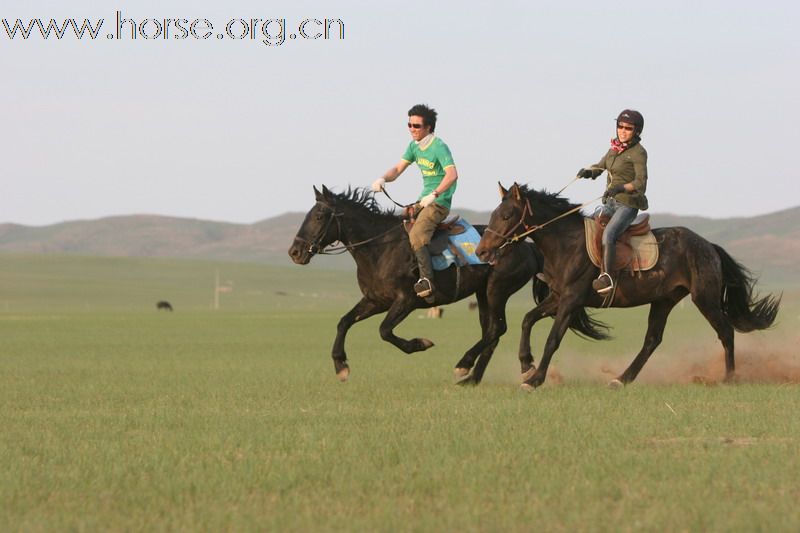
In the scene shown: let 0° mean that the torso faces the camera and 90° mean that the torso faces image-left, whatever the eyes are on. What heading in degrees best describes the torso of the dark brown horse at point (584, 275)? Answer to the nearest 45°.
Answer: approximately 90°

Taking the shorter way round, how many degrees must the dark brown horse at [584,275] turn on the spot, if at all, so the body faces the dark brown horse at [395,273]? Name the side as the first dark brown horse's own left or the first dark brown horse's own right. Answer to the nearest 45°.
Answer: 0° — it already faces it

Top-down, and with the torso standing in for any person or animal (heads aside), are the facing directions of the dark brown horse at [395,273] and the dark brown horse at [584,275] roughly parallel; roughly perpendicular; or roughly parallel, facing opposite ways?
roughly parallel

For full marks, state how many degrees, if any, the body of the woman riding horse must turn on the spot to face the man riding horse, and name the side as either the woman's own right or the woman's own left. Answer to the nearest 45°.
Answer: approximately 45° to the woman's own right

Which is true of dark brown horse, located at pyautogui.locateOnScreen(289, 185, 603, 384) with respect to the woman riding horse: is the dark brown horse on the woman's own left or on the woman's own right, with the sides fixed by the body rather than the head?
on the woman's own right

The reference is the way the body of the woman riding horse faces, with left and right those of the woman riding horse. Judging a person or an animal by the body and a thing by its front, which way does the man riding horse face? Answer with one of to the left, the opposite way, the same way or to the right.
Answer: the same way

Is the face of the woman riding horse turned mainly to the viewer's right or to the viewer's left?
to the viewer's left

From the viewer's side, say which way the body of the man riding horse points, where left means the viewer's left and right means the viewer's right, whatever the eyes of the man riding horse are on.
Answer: facing the viewer and to the left of the viewer

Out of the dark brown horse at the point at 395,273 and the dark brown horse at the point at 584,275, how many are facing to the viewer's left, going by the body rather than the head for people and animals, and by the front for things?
2

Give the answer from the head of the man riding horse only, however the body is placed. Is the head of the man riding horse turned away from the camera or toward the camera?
toward the camera

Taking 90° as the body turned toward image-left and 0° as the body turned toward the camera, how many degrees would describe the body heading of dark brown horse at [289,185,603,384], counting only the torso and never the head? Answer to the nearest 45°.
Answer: approximately 90°

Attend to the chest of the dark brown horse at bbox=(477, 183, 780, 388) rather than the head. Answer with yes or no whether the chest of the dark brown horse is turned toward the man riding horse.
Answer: yes

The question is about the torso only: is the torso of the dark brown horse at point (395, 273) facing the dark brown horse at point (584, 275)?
no
